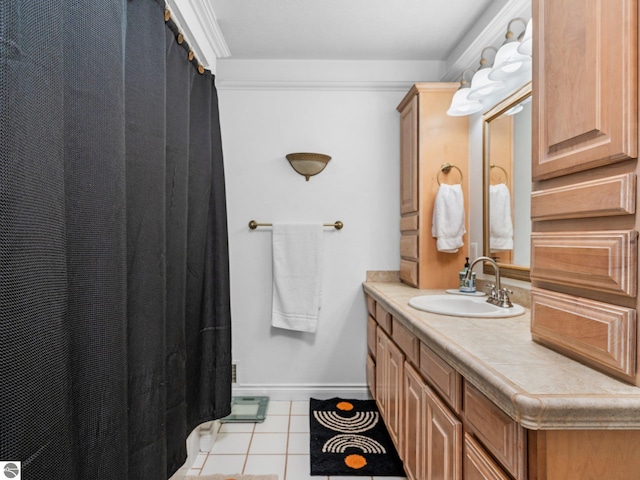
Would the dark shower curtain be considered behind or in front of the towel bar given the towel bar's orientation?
in front

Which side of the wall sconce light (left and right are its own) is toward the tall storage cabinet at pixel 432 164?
left

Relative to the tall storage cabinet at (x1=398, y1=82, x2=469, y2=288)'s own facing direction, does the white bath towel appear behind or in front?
in front

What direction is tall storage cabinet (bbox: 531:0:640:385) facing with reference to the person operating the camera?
facing the viewer and to the left of the viewer

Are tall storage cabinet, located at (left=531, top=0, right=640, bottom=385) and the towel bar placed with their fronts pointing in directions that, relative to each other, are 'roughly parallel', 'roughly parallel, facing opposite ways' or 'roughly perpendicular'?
roughly perpendicular

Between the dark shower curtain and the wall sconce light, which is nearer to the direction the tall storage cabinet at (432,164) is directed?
the wall sconce light

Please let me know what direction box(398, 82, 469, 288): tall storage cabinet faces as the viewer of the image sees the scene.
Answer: facing to the left of the viewer

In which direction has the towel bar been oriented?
toward the camera

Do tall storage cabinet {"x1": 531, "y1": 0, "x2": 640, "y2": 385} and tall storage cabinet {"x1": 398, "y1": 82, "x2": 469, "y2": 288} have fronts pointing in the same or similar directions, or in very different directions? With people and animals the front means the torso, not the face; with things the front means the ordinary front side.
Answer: same or similar directions

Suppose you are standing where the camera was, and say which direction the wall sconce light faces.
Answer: facing the viewer

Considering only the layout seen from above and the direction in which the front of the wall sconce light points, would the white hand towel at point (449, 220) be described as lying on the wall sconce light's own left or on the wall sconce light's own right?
on the wall sconce light's own left

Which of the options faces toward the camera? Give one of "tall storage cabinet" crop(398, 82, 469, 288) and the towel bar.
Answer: the towel bar

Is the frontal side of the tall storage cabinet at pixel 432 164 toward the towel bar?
yes

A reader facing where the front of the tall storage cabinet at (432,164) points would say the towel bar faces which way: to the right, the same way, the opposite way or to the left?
to the left

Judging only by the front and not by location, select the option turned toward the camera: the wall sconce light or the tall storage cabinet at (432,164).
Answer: the wall sconce light
